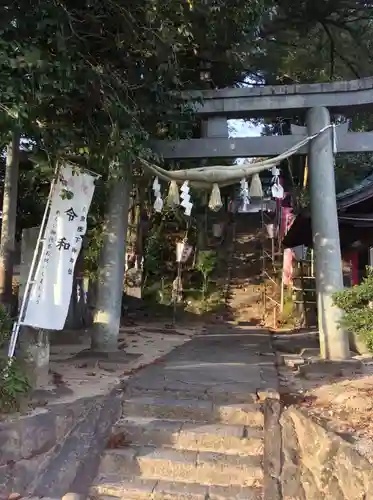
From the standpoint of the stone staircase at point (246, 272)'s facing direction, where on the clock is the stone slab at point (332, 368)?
The stone slab is roughly at 12 o'clock from the stone staircase.

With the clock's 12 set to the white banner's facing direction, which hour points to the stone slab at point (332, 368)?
The stone slab is roughly at 9 o'clock from the white banner.

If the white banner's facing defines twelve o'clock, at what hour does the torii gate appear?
The torii gate is roughly at 9 o'clock from the white banner.

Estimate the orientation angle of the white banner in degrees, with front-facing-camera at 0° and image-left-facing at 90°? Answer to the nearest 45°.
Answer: approximately 0°

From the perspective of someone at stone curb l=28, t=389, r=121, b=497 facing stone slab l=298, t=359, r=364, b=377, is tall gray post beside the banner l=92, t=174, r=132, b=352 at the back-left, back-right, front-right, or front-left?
front-left

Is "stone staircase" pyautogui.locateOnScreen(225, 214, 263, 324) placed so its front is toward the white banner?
yes

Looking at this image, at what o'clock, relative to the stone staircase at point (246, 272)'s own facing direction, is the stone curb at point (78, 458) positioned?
The stone curb is roughly at 12 o'clock from the stone staircase.

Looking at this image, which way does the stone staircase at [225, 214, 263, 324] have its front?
toward the camera

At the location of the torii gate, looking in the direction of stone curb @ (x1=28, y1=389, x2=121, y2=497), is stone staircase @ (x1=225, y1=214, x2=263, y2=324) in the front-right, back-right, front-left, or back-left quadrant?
back-right

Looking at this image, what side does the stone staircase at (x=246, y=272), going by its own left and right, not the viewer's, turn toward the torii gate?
front

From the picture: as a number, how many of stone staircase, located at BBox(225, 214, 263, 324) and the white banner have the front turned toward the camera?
2
